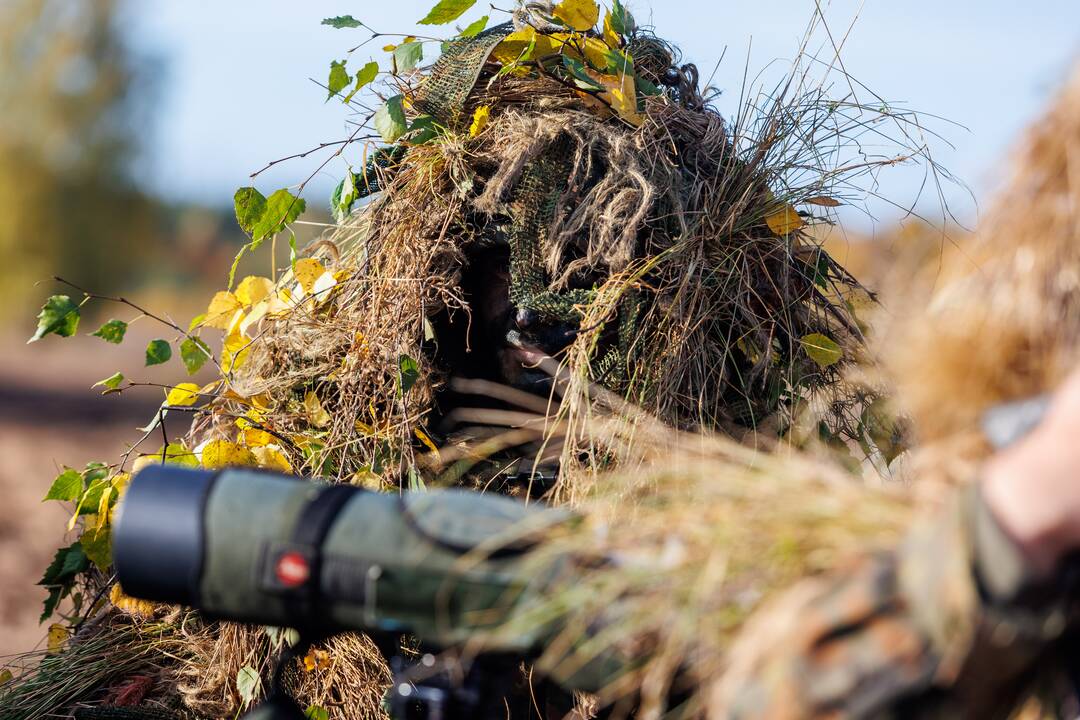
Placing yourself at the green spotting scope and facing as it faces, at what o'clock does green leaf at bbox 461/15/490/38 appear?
The green leaf is roughly at 3 o'clock from the green spotting scope.

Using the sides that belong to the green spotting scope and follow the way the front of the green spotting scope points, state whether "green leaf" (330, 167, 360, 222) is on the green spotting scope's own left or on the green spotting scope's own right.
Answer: on the green spotting scope's own right

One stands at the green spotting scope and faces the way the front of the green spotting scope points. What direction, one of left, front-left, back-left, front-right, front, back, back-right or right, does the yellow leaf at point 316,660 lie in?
right

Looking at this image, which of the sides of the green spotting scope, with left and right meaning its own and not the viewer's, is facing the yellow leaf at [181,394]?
right

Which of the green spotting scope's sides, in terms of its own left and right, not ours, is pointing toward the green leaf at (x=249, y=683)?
right

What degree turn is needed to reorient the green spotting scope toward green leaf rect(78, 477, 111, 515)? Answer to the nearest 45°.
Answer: approximately 45° to its right

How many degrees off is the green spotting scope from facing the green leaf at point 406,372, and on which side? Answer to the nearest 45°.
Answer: approximately 90° to its right

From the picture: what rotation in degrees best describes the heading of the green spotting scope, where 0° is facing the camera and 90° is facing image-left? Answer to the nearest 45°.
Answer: approximately 90°

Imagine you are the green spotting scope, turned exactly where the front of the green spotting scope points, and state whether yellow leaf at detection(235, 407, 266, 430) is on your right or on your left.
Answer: on your right
